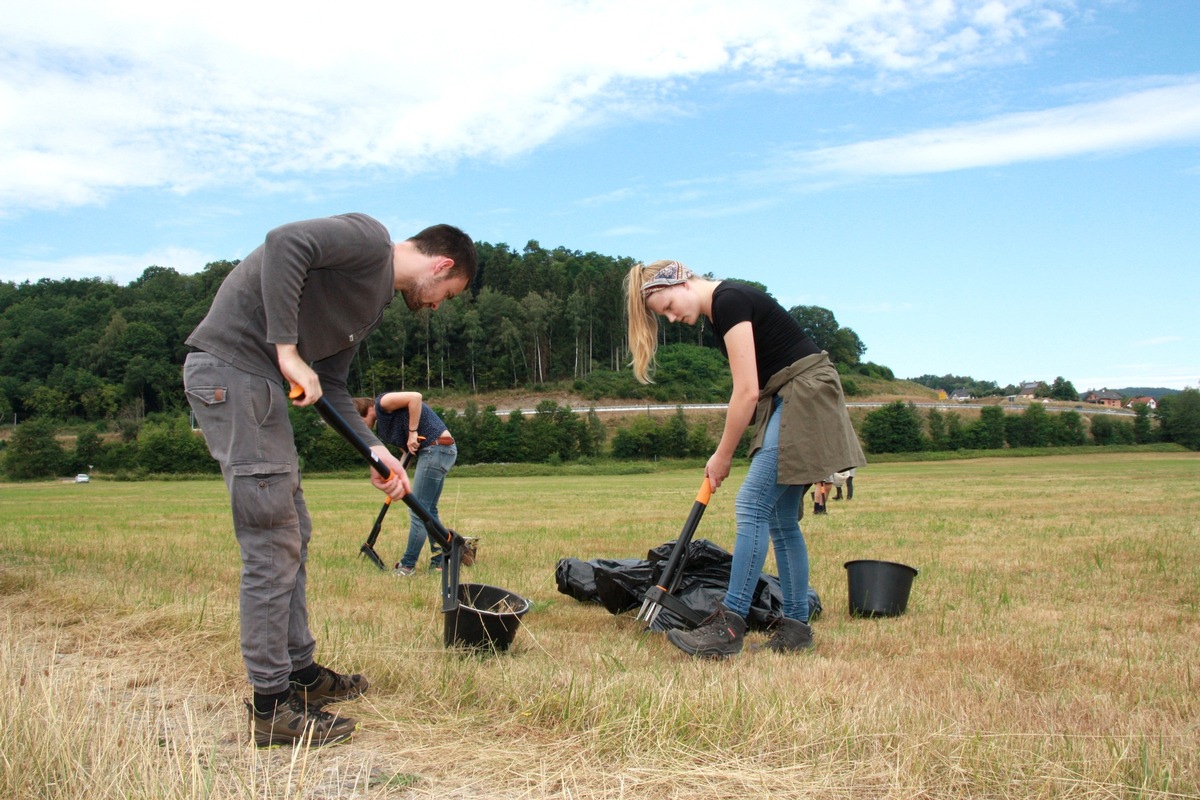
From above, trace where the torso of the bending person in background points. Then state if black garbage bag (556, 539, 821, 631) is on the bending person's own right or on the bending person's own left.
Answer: on the bending person's own left

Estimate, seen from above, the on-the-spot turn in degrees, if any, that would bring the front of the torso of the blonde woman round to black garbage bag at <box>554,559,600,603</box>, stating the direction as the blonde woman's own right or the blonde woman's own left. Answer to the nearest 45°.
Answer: approximately 45° to the blonde woman's own right

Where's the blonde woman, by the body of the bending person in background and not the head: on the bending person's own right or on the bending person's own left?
on the bending person's own left

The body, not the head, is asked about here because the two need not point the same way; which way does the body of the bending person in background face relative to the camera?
to the viewer's left

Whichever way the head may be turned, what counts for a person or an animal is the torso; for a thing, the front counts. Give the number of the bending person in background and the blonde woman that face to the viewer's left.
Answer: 2

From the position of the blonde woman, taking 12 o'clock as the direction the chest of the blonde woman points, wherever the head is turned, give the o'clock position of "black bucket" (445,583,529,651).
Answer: The black bucket is roughly at 11 o'clock from the blonde woman.

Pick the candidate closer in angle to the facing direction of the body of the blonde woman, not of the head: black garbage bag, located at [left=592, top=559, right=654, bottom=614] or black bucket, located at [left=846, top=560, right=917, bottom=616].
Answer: the black garbage bag

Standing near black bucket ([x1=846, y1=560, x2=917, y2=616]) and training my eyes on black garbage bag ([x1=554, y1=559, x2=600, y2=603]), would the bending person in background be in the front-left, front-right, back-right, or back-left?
front-right

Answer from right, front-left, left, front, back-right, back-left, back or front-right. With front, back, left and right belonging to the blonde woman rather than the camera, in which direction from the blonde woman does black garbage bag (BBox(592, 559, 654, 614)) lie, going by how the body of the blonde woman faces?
front-right

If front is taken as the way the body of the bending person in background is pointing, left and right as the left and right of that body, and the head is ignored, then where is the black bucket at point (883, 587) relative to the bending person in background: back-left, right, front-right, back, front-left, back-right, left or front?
back-left

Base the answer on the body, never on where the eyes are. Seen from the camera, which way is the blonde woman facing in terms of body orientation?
to the viewer's left
